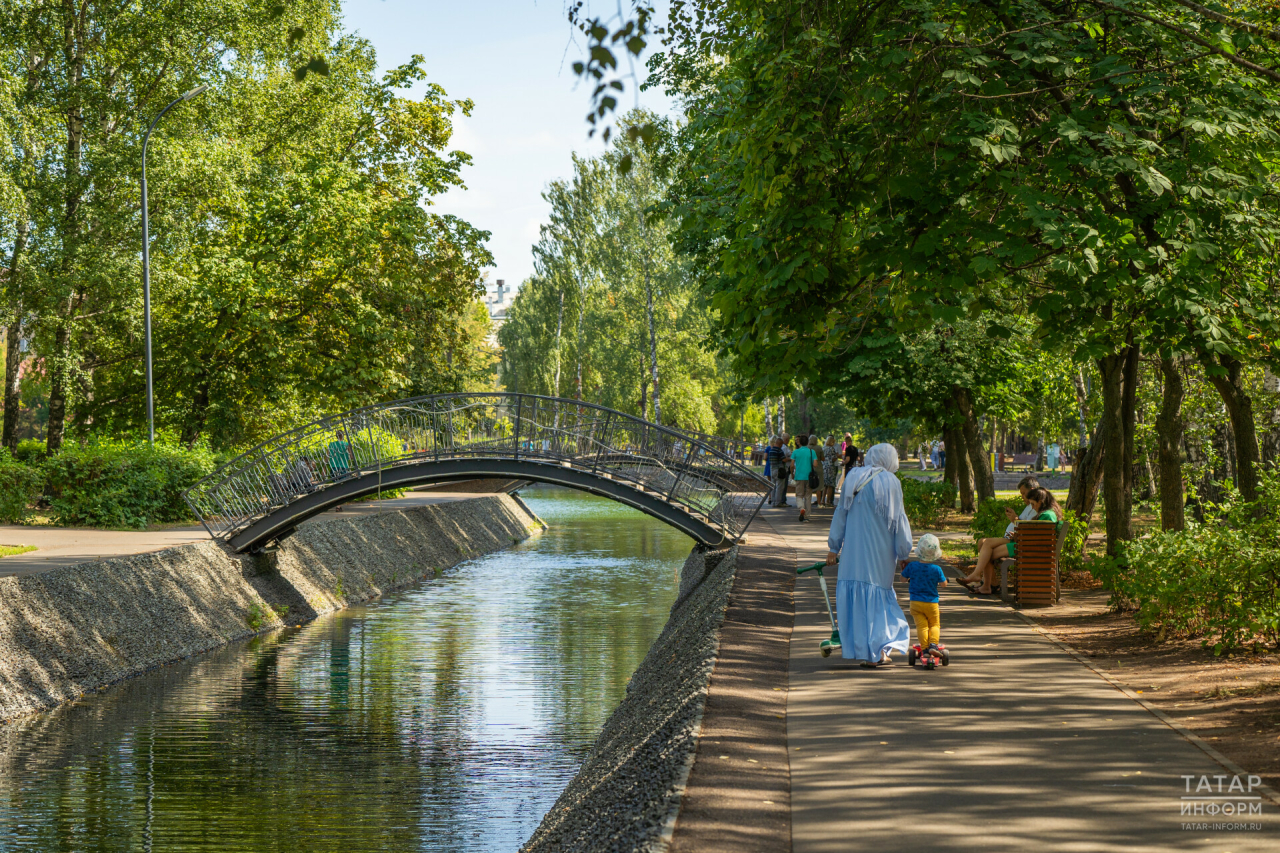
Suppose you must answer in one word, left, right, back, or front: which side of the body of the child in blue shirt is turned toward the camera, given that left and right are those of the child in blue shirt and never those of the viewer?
back

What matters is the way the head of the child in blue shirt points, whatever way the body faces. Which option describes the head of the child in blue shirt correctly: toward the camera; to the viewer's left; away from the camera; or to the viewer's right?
away from the camera

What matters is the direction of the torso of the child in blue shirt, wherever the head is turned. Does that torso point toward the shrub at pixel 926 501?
yes

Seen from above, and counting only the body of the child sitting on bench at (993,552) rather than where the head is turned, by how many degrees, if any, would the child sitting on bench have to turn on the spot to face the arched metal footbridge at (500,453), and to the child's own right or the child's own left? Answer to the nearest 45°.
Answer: approximately 45° to the child's own right

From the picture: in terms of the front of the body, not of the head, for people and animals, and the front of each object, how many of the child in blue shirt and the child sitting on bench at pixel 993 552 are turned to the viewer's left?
1

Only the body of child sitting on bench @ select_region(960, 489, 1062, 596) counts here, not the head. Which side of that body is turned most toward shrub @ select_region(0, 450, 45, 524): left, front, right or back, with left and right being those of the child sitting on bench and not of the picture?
front

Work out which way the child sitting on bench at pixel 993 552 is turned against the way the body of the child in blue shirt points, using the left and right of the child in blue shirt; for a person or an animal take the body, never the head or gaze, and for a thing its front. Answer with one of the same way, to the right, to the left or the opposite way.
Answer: to the left

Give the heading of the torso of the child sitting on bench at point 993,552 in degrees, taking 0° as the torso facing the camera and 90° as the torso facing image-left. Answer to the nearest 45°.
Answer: approximately 90°

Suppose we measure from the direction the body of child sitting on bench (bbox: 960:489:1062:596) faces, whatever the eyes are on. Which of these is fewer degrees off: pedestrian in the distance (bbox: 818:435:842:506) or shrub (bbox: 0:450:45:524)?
the shrub
